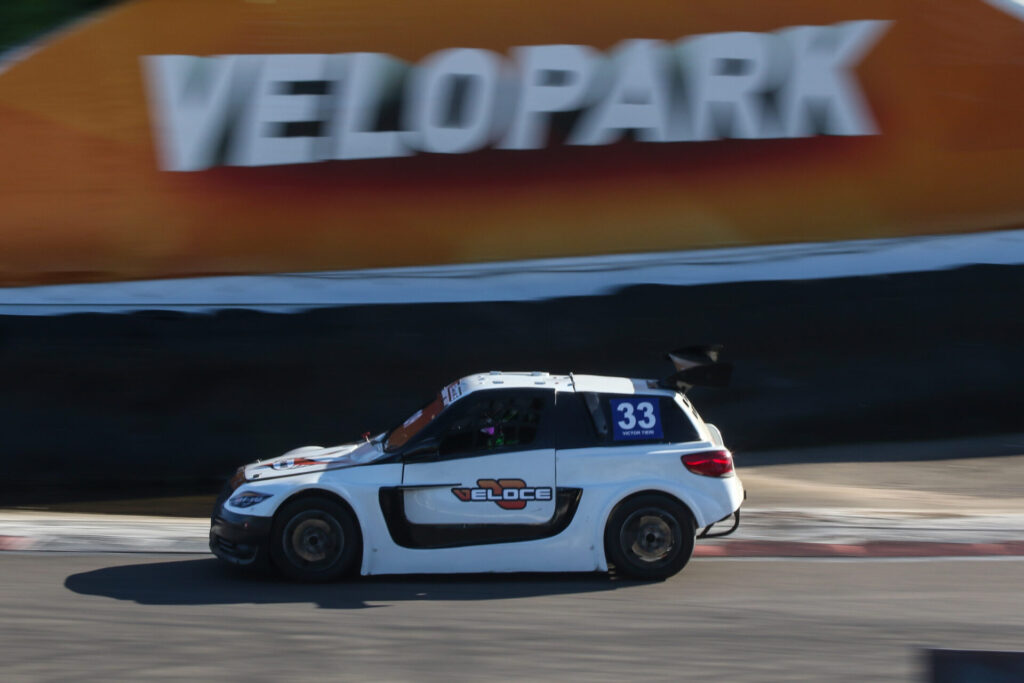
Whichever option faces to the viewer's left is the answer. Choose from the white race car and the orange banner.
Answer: the white race car

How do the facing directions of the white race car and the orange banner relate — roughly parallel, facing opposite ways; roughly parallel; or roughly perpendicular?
roughly perpendicular

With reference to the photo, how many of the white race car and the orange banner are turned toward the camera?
1

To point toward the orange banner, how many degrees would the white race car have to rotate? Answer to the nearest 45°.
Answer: approximately 90° to its right

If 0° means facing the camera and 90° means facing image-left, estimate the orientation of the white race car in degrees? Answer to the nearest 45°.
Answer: approximately 90°

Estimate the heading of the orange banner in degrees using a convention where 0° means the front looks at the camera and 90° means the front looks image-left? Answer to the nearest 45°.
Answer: approximately 0°

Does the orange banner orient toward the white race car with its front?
yes
